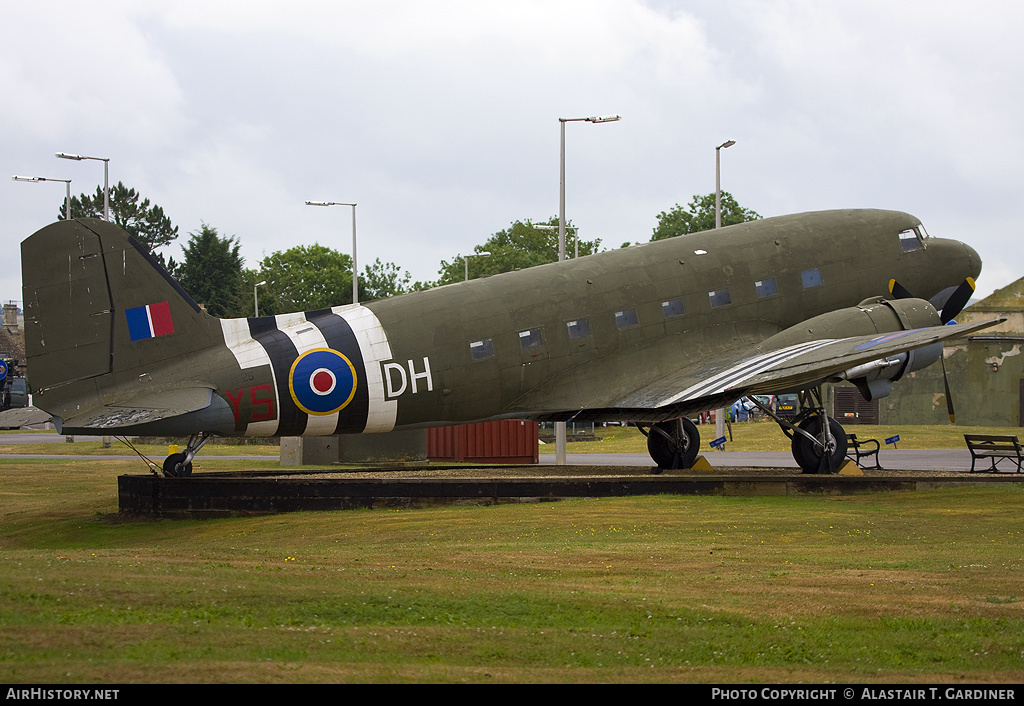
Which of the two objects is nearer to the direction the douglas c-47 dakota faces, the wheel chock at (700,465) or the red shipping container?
the wheel chock

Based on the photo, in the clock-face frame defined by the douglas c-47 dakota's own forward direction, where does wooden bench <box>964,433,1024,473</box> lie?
The wooden bench is roughly at 1 o'clock from the douglas c-47 dakota.

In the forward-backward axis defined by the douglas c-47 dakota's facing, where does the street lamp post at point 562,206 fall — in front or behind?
in front

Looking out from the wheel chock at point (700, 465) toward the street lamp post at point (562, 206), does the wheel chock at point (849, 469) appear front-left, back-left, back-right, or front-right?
back-right

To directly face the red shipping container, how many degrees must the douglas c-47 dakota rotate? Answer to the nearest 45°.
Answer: approximately 45° to its left

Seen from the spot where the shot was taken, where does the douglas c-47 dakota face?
facing away from the viewer and to the right of the viewer
